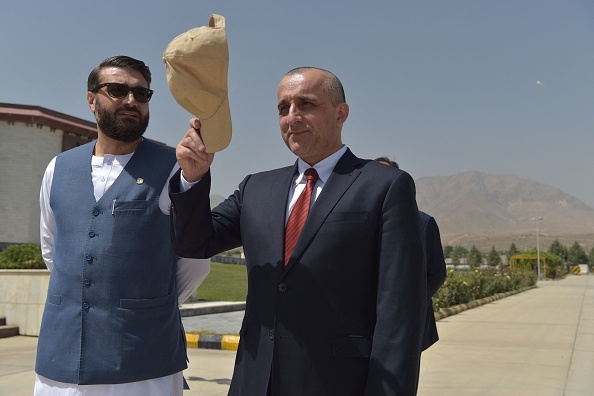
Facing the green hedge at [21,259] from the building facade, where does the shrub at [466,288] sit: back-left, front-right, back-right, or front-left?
front-left

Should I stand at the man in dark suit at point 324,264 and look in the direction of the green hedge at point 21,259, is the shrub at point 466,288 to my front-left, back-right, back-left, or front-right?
front-right

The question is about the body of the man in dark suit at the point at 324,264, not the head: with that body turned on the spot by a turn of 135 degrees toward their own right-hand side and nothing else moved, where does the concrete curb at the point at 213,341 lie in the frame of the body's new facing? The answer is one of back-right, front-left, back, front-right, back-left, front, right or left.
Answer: front

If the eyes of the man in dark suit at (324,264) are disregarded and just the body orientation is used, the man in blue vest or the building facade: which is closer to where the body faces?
the man in blue vest

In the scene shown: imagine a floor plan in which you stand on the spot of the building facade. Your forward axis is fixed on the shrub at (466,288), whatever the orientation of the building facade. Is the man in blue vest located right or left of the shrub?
right

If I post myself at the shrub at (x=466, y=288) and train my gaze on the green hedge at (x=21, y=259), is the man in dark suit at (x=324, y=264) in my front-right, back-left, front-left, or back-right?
front-left

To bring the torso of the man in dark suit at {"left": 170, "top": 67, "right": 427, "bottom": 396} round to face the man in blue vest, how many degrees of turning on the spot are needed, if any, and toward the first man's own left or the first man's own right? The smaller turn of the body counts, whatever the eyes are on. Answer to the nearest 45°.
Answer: approximately 45° to the first man's own right

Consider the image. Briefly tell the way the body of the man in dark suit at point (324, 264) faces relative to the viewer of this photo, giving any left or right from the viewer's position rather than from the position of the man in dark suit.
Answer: facing the viewer and to the left of the viewer

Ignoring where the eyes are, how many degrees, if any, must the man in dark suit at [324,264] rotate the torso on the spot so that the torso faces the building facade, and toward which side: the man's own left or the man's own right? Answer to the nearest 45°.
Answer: approximately 90° to the man's own right

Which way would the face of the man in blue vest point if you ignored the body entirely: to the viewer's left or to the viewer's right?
to the viewer's right

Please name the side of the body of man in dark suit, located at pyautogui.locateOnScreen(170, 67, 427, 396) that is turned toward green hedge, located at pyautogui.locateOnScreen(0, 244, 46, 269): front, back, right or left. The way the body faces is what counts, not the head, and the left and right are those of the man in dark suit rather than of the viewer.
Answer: right
